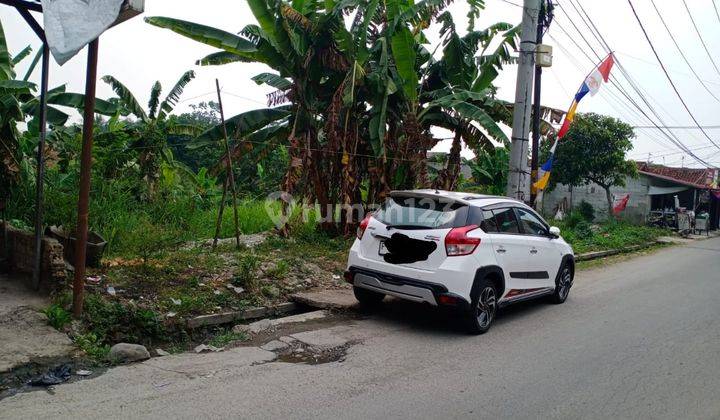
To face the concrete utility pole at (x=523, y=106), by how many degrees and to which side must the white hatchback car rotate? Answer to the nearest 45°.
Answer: approximately 45° to its left

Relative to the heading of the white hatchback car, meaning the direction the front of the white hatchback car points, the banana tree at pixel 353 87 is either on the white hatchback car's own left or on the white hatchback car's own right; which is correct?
on the white hatchback car's own left

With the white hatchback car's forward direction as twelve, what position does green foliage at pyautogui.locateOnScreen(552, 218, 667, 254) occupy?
The green foliage is roughly at 11 o'clock from the white hatchback car.

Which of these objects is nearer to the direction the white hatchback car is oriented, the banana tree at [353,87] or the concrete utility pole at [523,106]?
the concrete utility pole

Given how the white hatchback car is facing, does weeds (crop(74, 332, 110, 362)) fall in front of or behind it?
behind

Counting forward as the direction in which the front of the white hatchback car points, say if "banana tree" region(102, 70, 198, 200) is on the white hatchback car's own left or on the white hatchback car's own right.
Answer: on the white hatchback car's own left

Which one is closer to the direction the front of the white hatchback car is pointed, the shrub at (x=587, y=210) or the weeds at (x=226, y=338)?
the shrub

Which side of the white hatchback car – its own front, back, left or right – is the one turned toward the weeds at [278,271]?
left

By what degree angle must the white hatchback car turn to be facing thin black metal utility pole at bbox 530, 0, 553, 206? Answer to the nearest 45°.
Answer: approximately 45° to its left

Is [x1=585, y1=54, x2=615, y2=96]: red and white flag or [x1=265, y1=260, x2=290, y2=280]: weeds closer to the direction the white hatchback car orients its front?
the red and white flag

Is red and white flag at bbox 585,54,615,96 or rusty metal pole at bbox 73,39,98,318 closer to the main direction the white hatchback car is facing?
the red and white flag

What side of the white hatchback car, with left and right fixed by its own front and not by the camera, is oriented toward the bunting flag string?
front

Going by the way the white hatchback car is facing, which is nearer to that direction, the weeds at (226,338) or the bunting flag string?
the bunting flag string

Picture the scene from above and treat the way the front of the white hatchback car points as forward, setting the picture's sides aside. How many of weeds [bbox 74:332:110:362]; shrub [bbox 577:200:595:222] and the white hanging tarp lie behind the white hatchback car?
2

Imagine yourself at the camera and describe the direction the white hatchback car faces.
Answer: facing away from the viewer and to the right of the viewer

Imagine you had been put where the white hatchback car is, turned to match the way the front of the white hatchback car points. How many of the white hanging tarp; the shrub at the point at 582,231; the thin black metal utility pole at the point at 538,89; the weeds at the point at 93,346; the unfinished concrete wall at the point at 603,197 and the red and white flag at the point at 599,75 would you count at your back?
2
